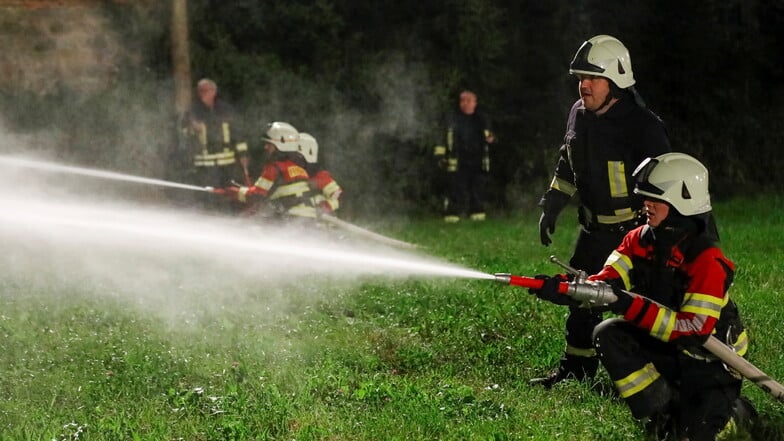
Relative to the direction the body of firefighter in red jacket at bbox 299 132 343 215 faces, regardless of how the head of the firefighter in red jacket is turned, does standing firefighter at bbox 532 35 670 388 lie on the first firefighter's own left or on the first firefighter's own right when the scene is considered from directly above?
on the first firefighter's own left

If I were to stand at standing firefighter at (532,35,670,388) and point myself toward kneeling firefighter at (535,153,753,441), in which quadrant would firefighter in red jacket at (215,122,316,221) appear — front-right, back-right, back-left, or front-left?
back-right

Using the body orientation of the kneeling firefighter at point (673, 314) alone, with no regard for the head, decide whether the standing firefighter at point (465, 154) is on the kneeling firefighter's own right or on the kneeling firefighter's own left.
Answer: on the kneeling firefighter's own right

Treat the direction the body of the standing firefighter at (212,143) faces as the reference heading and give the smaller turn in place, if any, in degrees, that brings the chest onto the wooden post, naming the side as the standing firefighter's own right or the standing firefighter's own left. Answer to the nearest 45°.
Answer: approximately 180°

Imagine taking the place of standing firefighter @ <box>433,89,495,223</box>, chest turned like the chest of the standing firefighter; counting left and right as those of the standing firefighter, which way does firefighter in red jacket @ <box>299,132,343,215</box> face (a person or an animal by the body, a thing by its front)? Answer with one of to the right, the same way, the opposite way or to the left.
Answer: to the right

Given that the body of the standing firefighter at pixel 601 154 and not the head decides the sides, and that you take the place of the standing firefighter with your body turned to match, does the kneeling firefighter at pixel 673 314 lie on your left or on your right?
on your left

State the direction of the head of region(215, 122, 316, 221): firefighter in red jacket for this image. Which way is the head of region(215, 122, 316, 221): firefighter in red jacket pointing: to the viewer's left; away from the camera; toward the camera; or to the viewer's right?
to the viewer's left

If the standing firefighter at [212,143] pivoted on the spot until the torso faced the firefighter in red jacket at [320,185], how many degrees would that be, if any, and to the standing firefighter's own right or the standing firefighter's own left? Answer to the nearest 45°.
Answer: approximately 45° to the standing firefighter's own left

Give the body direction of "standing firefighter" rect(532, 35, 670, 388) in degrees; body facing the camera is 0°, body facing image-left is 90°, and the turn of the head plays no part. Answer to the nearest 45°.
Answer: approximately 45°

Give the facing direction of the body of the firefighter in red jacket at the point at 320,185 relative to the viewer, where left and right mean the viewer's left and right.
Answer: facing to the left of the viewer
